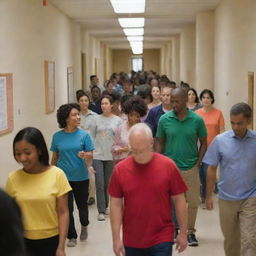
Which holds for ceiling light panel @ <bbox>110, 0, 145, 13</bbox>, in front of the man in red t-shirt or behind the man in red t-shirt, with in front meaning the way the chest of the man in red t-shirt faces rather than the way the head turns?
behind

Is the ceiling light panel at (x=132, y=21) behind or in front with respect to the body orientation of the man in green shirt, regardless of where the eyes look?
behind

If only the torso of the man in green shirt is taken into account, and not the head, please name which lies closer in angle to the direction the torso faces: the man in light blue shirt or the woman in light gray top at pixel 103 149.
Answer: the man in light blue shirt

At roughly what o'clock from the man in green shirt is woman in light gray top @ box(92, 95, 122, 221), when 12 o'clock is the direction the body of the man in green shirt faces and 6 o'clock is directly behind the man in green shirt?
The woman in light gray top is roughly at 5 o'clock from the man in green shirt.

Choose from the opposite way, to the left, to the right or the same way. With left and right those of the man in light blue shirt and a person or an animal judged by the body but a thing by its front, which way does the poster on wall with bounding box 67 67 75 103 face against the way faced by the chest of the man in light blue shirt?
to the left

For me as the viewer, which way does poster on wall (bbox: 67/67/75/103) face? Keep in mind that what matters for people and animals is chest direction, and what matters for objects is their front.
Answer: facing to the right of the viewer

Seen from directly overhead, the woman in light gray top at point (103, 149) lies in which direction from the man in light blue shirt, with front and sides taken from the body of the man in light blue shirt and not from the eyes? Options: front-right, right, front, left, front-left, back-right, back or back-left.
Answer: back-right

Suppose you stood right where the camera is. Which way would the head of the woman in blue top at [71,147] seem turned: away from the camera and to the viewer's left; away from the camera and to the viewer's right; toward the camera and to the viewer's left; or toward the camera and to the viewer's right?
toward the camera and to the viewer's right

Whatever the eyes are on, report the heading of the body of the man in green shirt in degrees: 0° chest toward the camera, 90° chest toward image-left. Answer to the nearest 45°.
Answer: approximately 0°

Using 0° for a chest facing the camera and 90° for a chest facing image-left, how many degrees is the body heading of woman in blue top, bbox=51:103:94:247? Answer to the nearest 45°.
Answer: approximately 0°

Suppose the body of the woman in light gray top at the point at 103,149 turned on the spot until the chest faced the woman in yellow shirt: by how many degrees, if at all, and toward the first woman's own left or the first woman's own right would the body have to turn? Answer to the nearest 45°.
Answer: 0° — they already face them
